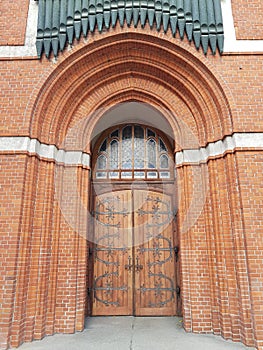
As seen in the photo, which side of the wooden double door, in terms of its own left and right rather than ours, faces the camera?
front
